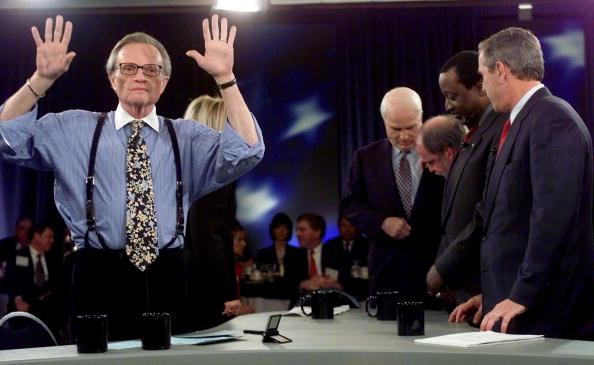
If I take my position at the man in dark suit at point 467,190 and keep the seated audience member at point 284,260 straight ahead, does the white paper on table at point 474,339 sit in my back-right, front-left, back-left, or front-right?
back-left

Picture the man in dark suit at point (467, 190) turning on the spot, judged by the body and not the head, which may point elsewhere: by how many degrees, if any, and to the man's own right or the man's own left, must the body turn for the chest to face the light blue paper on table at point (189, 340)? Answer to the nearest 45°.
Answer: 0° — they already face it

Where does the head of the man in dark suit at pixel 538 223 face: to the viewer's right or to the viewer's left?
to the viewer's left

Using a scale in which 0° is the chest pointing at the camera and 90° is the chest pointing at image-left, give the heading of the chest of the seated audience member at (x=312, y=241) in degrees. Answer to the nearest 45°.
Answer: approximately 45°
